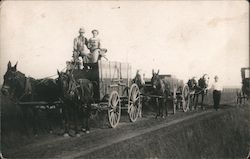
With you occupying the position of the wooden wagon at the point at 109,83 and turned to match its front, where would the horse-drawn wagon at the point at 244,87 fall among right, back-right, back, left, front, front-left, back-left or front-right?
back-left

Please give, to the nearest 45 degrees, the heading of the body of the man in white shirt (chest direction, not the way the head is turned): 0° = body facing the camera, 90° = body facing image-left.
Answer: approximately 0°

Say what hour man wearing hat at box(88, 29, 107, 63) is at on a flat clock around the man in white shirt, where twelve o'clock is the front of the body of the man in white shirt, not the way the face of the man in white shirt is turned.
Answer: The man wearing hat is roughly at 2 o'clock from the man in white shirt.

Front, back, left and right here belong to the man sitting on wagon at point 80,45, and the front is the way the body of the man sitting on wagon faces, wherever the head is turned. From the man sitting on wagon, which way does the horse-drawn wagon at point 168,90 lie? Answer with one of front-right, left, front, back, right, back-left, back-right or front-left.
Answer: back-left

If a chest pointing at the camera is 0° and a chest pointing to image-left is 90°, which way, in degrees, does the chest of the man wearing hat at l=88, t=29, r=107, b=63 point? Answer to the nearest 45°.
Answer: approximately 0°

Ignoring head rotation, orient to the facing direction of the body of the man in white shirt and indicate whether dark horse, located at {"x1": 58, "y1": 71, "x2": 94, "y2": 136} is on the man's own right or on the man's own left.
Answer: on the man's own right
